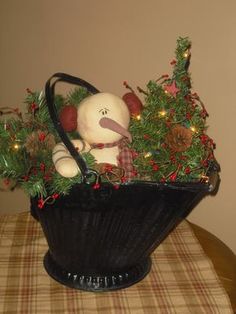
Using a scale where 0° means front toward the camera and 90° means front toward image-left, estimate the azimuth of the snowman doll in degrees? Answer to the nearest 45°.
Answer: approximately 0°
